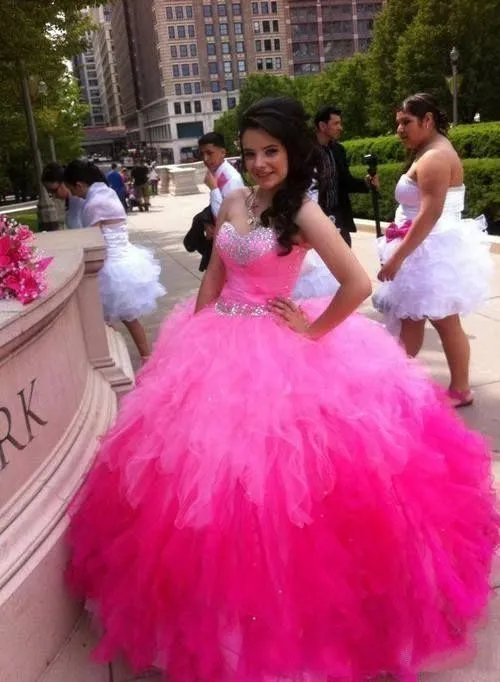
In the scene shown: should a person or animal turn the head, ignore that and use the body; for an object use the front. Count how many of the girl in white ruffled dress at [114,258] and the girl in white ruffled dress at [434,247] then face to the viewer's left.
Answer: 2

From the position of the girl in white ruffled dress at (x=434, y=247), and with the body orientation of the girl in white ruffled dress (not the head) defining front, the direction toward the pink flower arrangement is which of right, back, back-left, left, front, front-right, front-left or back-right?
front-left

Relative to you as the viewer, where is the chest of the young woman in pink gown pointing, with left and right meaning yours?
facing the viewer and to the left of the viewer

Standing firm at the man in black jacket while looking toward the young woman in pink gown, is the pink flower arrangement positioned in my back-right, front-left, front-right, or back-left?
front-right

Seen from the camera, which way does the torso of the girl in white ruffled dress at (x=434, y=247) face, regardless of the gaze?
to the viewer's left

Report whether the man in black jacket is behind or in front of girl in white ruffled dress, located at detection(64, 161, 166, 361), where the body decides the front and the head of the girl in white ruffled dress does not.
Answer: behind

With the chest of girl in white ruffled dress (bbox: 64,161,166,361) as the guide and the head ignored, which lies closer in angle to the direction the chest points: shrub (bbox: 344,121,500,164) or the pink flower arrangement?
the pink flower arrangement

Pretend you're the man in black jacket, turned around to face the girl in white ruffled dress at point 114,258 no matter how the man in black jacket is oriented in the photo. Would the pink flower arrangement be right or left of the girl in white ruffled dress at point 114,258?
left

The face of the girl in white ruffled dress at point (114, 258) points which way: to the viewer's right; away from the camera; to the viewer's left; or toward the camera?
to the viewer's left

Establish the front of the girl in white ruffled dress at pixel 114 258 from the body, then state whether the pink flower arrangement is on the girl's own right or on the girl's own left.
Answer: on the girl's own left

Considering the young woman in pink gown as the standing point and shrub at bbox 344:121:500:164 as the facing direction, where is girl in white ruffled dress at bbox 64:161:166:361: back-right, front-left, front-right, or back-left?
front-left

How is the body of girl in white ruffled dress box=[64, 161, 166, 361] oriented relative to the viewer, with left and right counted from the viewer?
facing to the left of the viewer
